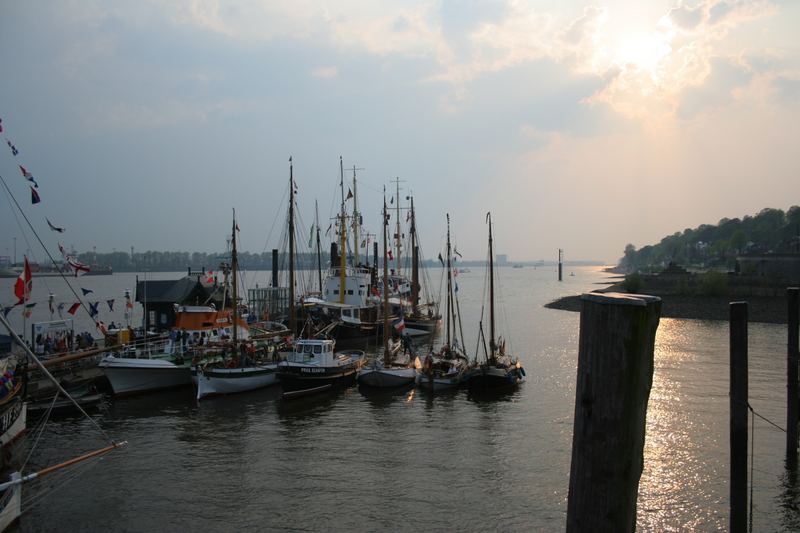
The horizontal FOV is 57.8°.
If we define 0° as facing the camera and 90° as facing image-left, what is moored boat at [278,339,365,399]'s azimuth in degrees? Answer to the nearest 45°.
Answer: approximately 45°

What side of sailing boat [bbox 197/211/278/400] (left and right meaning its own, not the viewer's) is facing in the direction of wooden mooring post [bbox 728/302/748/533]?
left

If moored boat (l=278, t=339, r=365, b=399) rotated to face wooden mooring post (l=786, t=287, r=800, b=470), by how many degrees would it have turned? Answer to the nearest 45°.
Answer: approximately 90° to its left

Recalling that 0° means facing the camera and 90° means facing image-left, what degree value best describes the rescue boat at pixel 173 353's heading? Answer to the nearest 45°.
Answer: approximately 45°

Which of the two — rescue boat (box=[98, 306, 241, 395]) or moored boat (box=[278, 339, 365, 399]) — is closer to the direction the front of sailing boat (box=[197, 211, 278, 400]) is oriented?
the rescue boat

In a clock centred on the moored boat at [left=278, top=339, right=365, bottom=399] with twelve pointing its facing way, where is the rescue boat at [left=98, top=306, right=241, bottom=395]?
The rescue boat is roughly at 2 o'clock from the moored boat.
